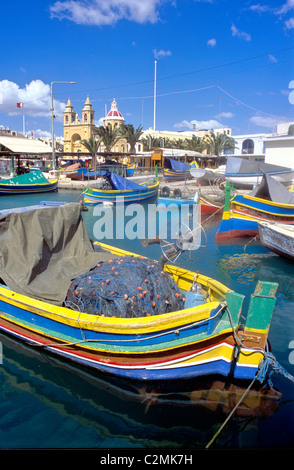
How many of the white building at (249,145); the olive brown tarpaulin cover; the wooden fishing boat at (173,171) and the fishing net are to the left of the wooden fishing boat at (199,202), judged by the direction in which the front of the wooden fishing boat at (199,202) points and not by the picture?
2

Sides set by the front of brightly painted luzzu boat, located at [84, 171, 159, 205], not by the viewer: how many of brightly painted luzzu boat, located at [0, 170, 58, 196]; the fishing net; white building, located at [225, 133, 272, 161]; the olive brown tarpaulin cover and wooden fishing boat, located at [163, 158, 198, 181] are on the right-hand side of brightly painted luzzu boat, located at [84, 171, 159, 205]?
2

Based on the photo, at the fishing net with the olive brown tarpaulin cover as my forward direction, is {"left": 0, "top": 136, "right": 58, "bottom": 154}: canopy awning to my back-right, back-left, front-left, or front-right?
front-right
